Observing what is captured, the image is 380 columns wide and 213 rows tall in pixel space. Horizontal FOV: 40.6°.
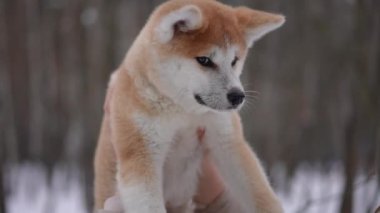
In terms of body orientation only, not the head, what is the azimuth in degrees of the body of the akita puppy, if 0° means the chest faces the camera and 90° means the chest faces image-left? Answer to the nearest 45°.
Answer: approximately 315°
